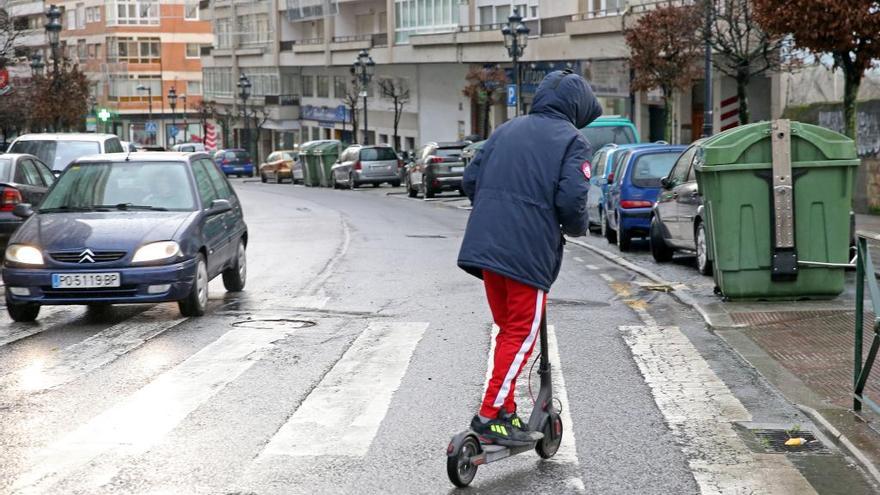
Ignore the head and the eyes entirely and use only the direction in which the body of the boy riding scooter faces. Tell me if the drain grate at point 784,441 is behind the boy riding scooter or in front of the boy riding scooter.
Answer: in front

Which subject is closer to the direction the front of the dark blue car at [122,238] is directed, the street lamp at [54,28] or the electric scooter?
the electric scooter

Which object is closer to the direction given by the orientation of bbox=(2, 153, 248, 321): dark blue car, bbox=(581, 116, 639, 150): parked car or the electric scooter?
the electric scooter

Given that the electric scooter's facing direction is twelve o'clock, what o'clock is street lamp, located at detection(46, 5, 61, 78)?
The street lamp is roughly at 10 o'clock from the electric scooter.

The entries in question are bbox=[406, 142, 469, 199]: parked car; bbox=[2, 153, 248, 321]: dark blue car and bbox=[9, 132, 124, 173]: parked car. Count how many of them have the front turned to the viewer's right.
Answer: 0

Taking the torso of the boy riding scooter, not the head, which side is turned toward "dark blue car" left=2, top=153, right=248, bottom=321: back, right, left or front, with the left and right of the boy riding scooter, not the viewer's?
left

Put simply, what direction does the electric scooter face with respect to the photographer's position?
facing away from the viewer and to the right of the viewer

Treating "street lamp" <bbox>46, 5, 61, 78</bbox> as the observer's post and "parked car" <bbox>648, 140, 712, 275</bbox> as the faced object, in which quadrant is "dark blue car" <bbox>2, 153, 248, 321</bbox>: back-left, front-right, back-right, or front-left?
front-right
